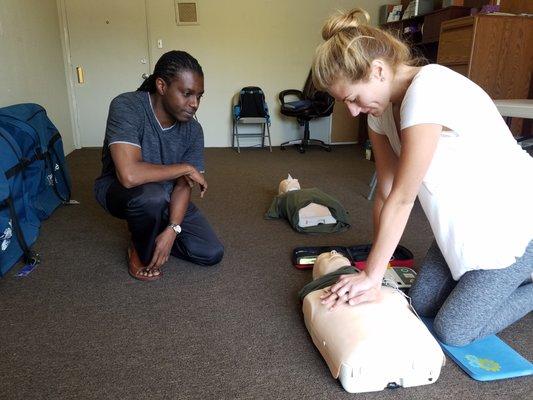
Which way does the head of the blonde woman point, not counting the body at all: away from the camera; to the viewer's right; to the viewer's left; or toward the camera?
to the viewer's left

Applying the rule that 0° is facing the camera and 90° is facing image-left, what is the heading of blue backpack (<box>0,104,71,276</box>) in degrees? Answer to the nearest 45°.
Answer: approximately 315°

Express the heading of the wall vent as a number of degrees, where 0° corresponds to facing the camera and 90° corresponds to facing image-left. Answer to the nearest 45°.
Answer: approximately 0°

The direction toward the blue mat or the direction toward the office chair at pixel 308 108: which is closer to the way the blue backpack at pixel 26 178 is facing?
the blue mat

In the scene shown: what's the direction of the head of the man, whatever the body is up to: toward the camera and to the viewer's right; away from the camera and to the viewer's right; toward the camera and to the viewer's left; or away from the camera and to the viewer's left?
toward the camera and to the viewer's right

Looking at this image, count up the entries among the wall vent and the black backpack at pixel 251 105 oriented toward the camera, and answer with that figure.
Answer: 2

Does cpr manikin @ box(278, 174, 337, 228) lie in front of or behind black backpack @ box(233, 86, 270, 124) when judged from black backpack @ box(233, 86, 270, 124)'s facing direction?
in front
